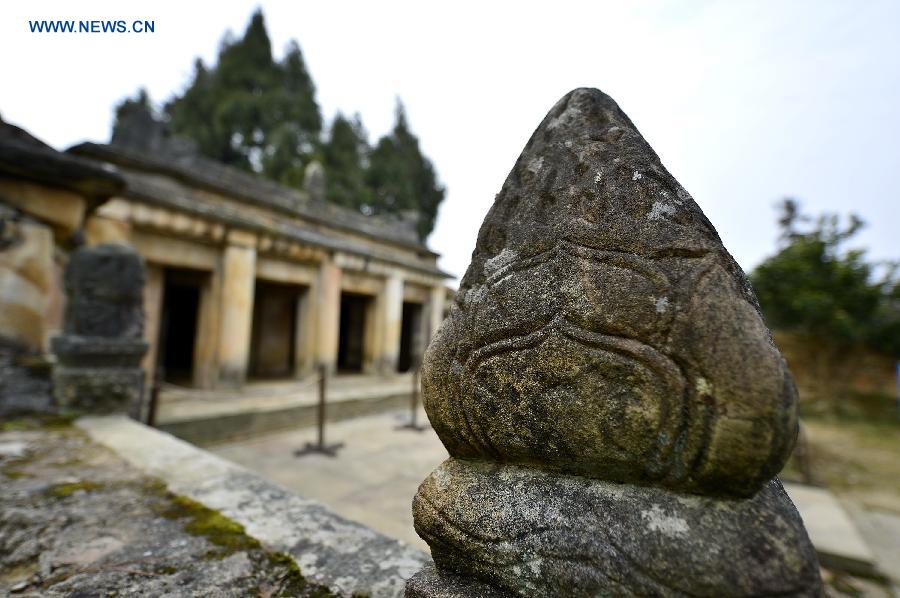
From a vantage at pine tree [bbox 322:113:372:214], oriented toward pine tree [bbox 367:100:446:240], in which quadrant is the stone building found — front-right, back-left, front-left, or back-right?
back-right

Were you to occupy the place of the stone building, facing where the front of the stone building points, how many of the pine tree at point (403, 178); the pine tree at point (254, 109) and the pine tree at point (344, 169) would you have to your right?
0

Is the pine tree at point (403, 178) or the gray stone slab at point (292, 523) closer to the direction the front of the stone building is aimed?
the gray stone slab

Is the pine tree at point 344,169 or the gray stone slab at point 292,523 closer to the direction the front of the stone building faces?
the gray stone slab

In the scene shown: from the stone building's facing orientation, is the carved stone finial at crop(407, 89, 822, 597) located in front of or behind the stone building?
in front

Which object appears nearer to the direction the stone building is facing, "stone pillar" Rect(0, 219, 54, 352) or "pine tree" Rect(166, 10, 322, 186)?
the stone pillar

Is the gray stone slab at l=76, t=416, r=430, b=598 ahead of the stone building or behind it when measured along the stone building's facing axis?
ahead

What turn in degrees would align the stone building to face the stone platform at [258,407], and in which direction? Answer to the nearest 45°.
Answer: approximately 45° to its right

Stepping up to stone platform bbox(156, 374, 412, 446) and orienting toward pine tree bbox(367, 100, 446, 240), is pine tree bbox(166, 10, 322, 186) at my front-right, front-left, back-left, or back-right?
front-left

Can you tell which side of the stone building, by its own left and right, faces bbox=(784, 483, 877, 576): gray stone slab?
front

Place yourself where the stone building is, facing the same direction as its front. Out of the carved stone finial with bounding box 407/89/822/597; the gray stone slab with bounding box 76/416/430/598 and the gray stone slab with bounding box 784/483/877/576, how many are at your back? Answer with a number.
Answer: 0

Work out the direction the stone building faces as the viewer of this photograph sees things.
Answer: facing the viewer and to the right of the viewer

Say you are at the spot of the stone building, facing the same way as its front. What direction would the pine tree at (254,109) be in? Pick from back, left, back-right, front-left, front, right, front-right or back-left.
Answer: back-left

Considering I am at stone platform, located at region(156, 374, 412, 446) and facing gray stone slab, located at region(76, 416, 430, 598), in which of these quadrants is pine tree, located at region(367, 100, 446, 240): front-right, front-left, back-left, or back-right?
back-left

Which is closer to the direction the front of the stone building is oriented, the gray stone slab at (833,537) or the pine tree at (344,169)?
the gray stone slab
